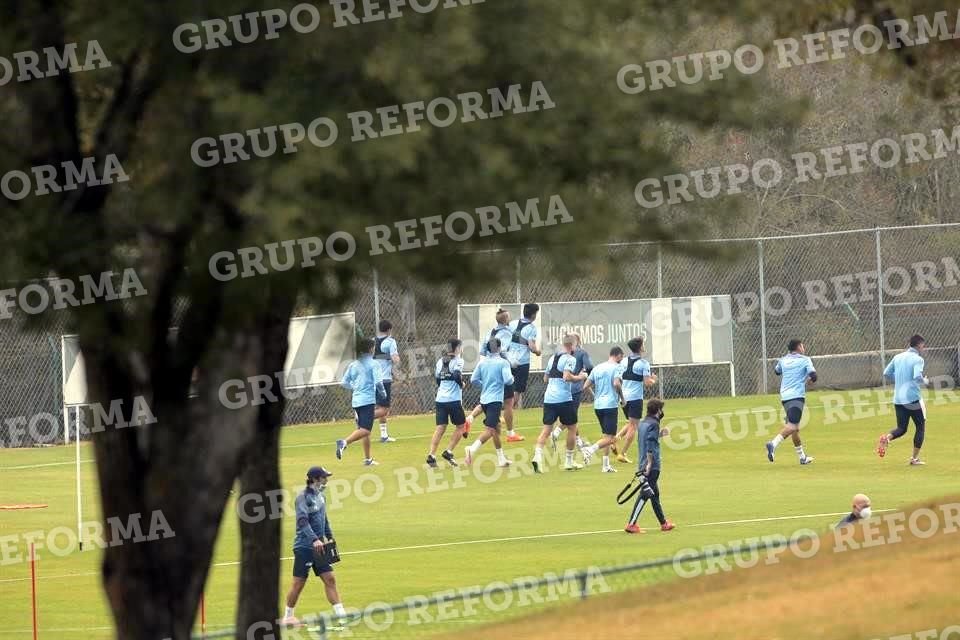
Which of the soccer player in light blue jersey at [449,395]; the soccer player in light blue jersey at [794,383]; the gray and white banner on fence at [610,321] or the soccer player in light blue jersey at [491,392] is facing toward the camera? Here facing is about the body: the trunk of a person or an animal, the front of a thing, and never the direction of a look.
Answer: the gray and white banner on fence

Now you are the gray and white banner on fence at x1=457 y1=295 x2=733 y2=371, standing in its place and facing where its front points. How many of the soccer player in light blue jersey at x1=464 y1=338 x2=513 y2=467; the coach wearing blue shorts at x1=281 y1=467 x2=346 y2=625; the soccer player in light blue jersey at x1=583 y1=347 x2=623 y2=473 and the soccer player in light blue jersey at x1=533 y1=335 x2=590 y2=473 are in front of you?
4
